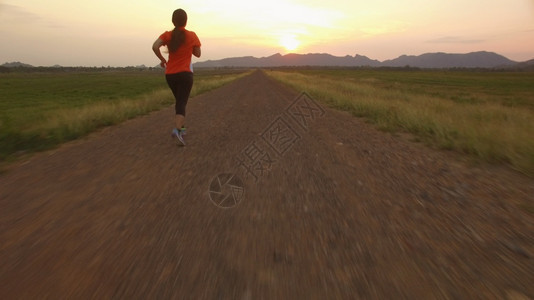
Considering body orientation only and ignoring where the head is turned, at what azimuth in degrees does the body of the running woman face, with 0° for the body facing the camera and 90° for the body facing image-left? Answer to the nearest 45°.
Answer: approximately 180°
